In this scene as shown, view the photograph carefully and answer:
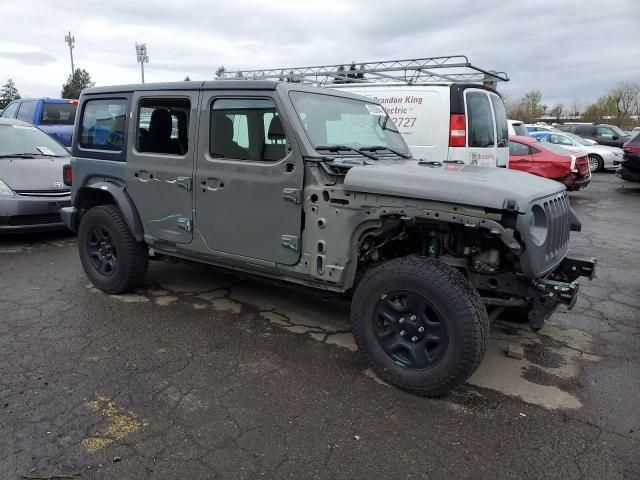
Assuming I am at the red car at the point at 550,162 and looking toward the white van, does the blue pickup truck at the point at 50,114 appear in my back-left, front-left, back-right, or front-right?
front-right

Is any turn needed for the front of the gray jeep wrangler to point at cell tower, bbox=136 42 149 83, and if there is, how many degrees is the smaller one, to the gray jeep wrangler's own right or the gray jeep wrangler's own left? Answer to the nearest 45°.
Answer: approximately 135° to the gray jeep wrangler's own left

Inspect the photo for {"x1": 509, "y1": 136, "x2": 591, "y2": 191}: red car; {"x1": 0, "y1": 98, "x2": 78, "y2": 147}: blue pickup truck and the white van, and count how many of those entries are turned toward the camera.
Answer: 0

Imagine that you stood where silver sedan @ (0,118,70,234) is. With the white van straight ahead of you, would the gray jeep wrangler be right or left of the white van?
right

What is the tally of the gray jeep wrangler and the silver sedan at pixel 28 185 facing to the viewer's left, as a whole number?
0

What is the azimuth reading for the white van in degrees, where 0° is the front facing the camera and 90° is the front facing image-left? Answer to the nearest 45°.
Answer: approximately 135°

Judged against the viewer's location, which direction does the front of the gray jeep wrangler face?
facing the viewer and to the right of the viewer

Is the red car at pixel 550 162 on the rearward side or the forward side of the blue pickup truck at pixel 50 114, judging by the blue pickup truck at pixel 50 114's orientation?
on the rearward side

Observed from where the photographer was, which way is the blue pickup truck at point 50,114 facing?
facing away from the viewer and to the left of the viewer

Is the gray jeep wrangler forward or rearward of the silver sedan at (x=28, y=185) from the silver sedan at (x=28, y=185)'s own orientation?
forward
